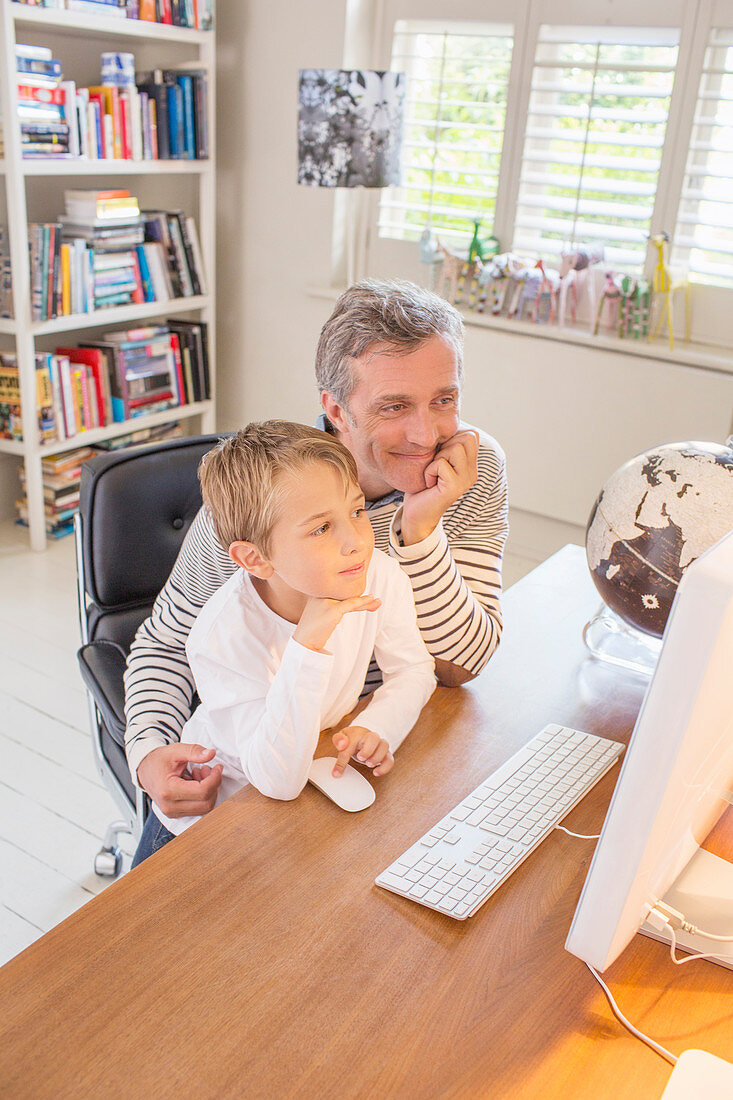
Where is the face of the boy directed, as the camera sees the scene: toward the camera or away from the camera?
toward the camera

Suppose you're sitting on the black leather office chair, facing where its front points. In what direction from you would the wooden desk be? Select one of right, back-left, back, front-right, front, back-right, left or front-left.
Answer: front-right

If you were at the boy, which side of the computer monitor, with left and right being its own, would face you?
front

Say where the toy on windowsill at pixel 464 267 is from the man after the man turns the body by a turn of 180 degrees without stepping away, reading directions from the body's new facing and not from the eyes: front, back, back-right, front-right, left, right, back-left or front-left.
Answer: front-right

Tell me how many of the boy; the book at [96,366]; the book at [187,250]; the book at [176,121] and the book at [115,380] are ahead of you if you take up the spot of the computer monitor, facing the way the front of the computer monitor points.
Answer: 5

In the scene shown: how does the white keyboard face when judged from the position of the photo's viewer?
facing away from the viewer and to the left of the viewer

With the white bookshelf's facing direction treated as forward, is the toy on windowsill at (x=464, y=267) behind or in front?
in front

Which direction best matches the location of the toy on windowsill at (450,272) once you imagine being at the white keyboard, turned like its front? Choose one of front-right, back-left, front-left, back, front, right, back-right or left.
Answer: front-right

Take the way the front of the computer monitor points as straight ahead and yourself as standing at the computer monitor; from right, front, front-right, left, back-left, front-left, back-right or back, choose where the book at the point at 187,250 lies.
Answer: front

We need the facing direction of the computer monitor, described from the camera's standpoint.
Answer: facing away from the viewer and to the left of the viewer

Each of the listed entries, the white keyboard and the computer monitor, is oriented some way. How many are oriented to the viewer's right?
0

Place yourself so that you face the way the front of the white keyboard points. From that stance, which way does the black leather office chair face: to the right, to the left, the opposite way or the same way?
the opposite way

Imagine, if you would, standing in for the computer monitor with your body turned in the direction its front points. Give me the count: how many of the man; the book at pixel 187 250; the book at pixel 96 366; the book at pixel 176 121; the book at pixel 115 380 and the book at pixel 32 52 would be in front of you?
6

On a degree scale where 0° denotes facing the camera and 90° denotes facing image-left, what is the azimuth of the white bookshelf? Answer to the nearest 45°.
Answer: approximately 315°

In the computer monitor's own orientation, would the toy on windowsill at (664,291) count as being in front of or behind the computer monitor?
in front

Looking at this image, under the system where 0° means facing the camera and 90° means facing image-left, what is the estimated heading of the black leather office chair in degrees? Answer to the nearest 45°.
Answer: approximately 315°

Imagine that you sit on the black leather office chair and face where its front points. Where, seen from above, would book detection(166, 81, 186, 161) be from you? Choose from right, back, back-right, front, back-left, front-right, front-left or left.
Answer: back-left

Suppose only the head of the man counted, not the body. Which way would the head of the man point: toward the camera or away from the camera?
toward the camera

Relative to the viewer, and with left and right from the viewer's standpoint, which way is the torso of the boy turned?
facing the viewer and to the right of the viewer

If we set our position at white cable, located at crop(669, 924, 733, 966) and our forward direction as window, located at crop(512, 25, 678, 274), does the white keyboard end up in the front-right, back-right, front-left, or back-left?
front-left

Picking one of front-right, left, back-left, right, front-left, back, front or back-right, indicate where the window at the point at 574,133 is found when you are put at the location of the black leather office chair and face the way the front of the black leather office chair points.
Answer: left
